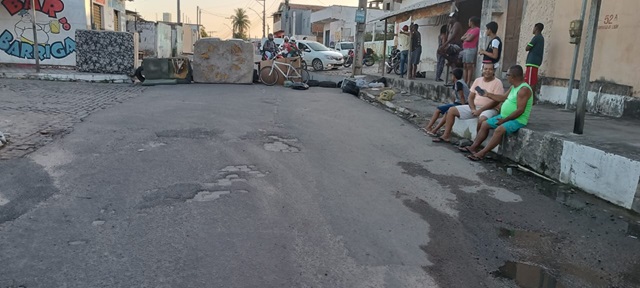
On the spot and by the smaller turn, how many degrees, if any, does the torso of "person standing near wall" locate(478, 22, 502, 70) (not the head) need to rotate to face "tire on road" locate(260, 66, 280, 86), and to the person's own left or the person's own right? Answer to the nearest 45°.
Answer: approximately 45° to the person's own right

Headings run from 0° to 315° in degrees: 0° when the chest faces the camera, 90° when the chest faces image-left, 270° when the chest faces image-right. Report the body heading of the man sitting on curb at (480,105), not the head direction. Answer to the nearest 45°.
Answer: approximately 45°

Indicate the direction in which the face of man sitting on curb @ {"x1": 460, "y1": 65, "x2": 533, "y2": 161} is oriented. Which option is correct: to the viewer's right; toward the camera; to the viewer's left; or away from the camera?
to the viewer's left

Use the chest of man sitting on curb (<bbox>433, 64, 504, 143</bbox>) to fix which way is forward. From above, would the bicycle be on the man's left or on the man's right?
on the man's right

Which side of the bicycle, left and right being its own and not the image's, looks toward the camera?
left

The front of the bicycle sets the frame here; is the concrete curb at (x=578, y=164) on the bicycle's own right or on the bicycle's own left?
on the bicycle's own left
